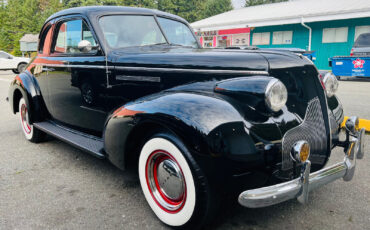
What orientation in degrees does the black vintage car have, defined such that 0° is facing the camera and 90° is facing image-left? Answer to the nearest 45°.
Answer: approximately 315°

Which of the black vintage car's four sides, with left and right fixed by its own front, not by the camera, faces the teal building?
left

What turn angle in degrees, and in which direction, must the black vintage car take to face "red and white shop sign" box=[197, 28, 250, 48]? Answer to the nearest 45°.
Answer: approximately 135° to its left
